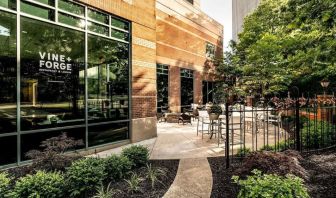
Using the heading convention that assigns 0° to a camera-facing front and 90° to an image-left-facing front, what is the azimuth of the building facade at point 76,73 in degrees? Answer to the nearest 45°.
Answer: approximately 315°

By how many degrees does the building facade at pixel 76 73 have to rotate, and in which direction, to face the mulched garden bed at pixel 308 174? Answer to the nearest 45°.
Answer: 0° — it already faces it

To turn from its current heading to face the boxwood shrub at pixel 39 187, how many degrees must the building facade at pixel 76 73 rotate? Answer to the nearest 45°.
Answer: approximately 45° to its right

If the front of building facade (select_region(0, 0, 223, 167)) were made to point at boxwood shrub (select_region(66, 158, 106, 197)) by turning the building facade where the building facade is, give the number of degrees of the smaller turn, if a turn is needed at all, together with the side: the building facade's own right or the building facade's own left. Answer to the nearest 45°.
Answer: approximately 45° to the building facade's own right

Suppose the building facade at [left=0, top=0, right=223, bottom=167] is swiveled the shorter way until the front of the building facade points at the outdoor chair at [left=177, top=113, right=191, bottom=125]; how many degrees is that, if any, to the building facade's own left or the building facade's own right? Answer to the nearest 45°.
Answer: approximately 90° to the building facade's own left

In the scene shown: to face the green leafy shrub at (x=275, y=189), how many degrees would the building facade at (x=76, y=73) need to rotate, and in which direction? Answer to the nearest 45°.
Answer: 0° — it already faces it
